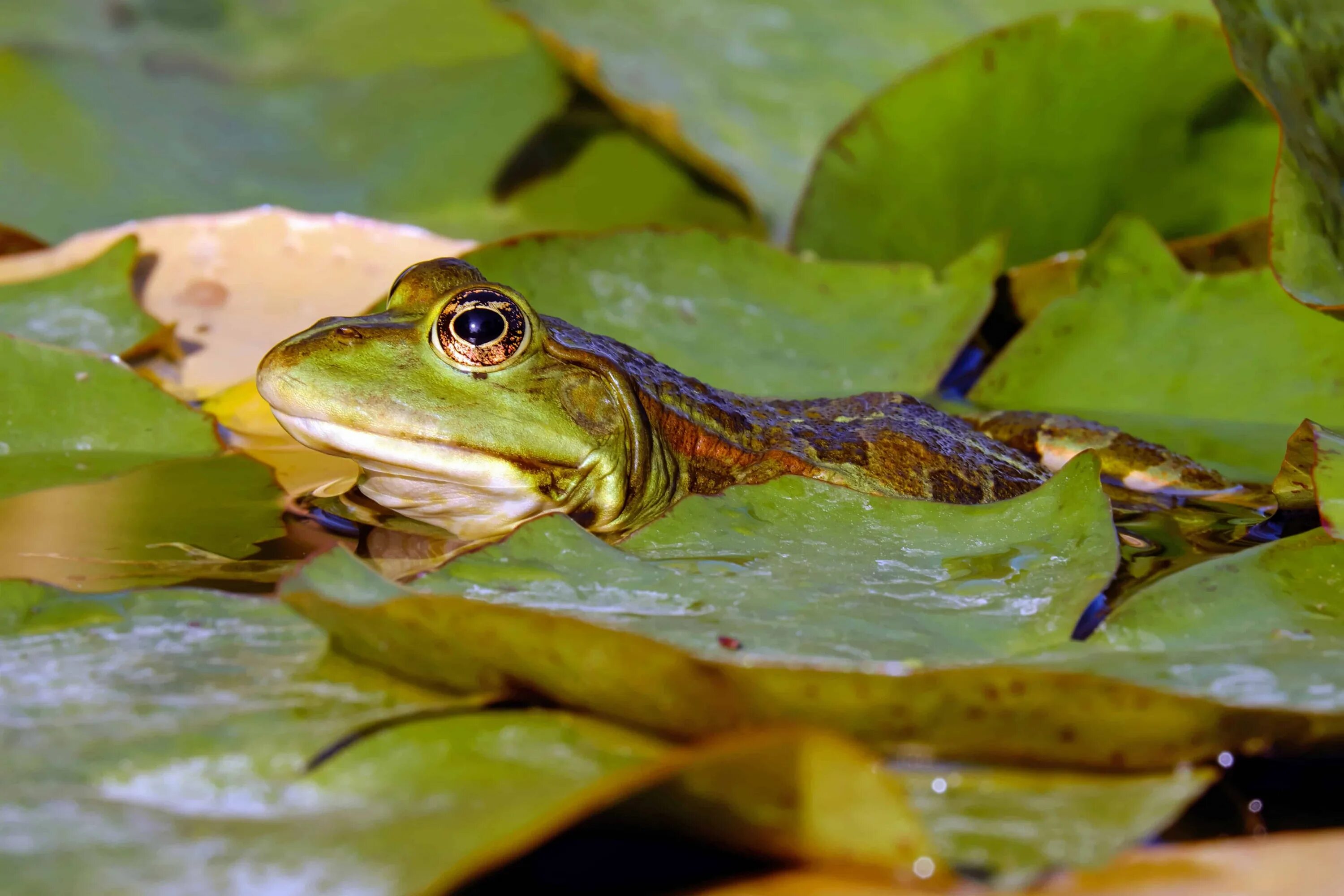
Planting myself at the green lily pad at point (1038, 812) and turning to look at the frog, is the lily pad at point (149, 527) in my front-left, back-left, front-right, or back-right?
front-left

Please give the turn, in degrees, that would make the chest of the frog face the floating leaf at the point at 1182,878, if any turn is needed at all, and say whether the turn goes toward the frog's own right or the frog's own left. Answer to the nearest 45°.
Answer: approximately 135° to the frog's own left

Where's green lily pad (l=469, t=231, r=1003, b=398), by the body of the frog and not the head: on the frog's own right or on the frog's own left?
on the frog's own right

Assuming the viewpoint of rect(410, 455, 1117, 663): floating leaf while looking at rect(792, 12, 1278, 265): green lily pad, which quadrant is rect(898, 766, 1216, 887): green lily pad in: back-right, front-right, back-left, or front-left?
back-right

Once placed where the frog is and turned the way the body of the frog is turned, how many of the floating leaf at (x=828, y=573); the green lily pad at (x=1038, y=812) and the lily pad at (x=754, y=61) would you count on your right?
1

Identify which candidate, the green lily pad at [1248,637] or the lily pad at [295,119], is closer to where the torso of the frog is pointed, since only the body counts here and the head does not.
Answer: the lily pad

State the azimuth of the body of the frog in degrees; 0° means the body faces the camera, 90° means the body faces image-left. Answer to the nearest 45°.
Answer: approximately 90°

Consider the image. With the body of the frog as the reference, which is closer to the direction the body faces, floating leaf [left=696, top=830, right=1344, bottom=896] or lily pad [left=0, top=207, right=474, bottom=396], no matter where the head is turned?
the lily pad

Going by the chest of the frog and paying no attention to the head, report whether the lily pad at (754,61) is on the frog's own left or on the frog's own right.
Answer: on the frog's own right

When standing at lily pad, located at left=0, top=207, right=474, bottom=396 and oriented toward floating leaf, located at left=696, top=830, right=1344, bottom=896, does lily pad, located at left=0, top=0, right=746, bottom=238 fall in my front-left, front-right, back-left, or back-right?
back-left
